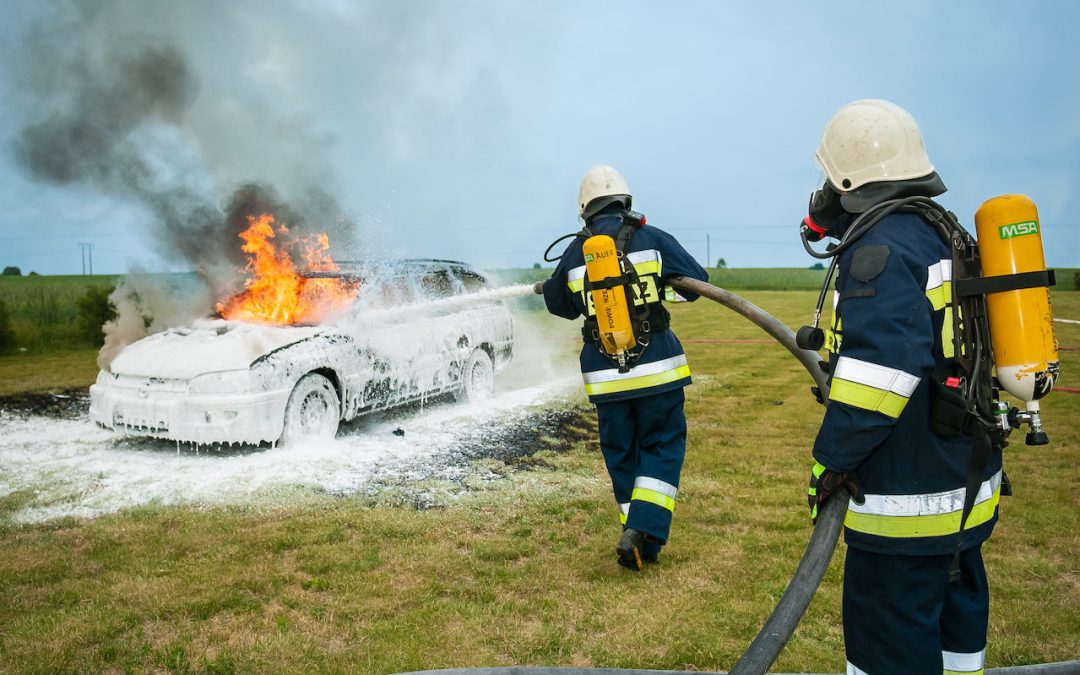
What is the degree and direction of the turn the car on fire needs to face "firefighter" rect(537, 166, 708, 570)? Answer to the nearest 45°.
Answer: approximately 90° to its left

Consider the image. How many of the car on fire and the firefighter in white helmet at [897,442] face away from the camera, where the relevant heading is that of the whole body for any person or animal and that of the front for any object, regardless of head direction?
0

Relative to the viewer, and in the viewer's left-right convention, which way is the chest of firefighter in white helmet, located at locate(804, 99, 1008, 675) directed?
facing to the left of the viewer

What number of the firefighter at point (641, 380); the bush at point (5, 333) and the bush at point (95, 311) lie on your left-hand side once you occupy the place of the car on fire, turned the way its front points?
1

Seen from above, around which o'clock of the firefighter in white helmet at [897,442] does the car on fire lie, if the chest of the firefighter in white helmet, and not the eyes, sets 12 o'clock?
The car on fire is roughly at 1 o'clock from the firefighter in white helmet.

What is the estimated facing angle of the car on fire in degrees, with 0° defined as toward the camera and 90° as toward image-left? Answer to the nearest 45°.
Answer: approximately 45°

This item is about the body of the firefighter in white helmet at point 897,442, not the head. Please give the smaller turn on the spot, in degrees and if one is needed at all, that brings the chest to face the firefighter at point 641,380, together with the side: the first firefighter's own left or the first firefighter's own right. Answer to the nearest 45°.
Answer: approximately 45° to the first firefighter's own right
